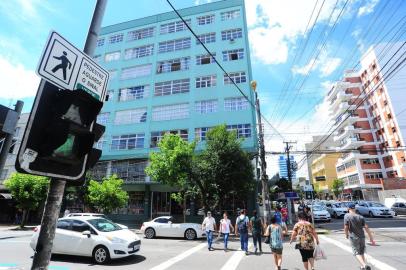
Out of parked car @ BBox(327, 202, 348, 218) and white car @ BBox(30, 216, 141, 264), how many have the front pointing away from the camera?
0

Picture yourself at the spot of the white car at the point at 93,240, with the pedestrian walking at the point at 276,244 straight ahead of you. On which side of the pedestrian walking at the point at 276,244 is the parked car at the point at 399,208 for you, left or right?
left

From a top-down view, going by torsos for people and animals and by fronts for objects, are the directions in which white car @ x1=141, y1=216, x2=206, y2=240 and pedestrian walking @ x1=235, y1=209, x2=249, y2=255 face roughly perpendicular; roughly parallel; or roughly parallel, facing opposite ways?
roughly perpendicular

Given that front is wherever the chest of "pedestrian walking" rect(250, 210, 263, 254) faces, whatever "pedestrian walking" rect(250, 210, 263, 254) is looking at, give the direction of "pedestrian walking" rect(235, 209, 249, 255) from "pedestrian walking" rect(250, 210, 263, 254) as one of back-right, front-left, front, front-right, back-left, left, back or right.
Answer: left

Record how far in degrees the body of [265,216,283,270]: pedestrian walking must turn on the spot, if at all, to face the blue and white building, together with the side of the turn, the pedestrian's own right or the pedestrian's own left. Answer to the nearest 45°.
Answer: approximately 45° to the pedestrian's own left

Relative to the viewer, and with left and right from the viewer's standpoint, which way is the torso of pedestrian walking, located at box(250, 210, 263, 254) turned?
facing away from the viewer

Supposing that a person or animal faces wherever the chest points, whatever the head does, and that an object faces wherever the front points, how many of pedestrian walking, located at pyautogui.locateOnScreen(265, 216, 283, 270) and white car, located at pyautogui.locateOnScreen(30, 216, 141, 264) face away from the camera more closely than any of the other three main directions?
1
